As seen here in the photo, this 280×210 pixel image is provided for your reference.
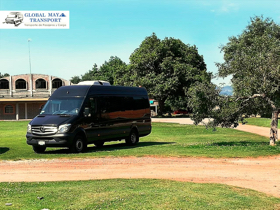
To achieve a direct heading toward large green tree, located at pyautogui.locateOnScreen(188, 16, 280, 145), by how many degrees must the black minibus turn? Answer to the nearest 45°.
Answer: approximately 135° to its left

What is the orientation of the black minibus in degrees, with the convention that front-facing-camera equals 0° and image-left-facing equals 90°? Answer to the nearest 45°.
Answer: approximately 45°
